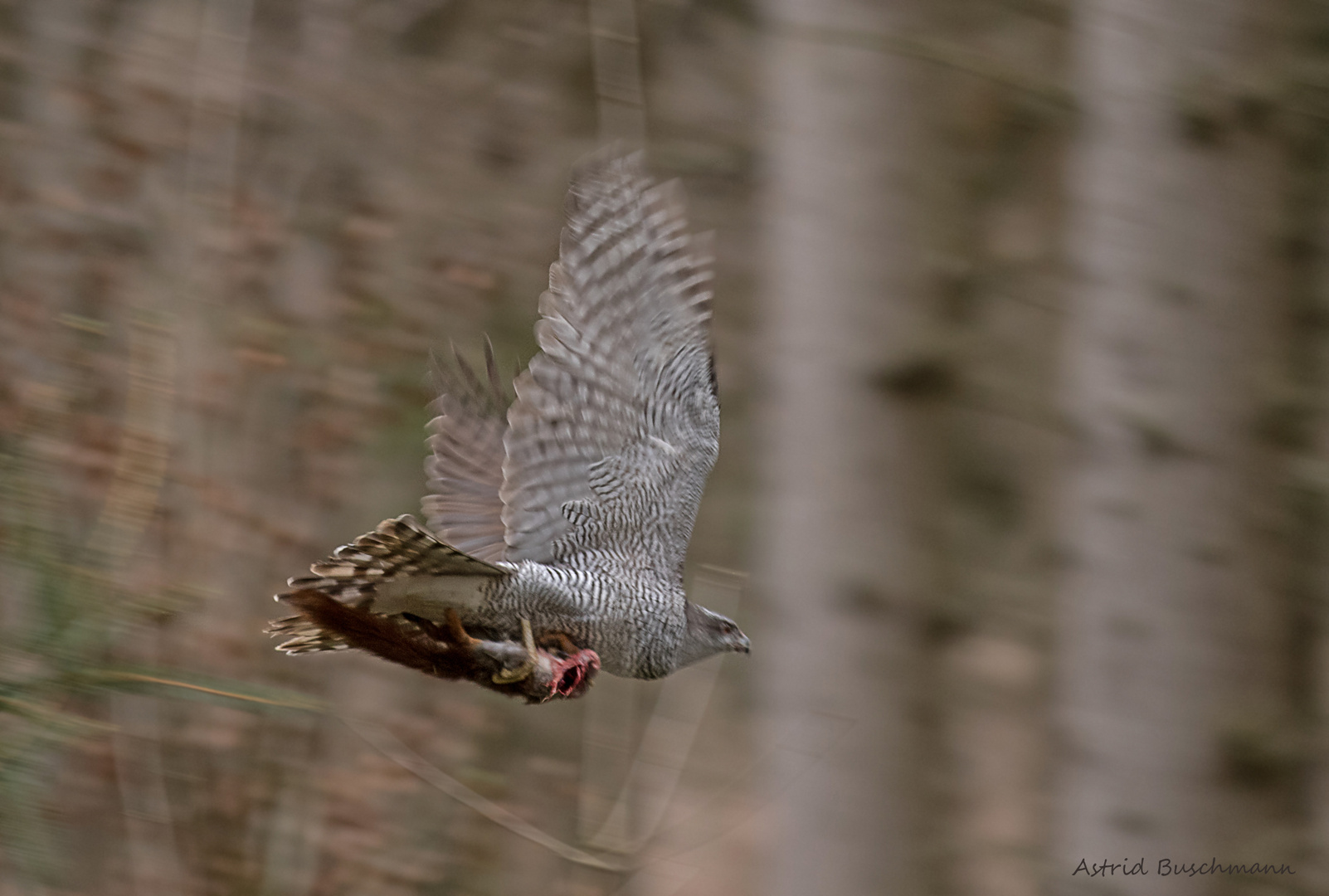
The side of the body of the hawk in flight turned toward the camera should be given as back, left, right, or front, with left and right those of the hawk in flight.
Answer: right
